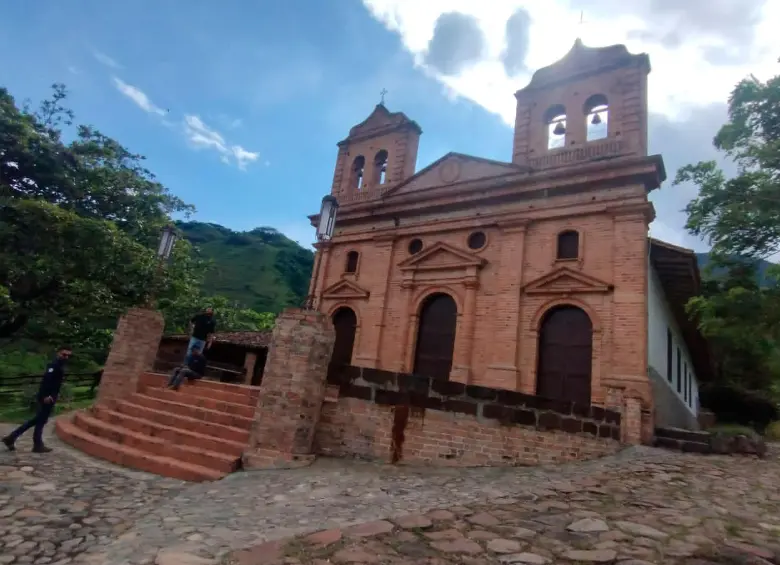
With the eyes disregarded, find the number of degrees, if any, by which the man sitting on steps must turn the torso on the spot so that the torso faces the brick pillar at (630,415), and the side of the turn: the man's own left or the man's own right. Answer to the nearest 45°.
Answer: approximately 90° to the man's own left

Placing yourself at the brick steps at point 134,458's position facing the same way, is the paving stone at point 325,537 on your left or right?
on your left

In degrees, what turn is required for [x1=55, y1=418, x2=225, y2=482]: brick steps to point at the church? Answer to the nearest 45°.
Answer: approximately 135° to its left

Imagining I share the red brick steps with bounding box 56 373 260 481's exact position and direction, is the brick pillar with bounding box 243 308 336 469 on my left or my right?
on my left
